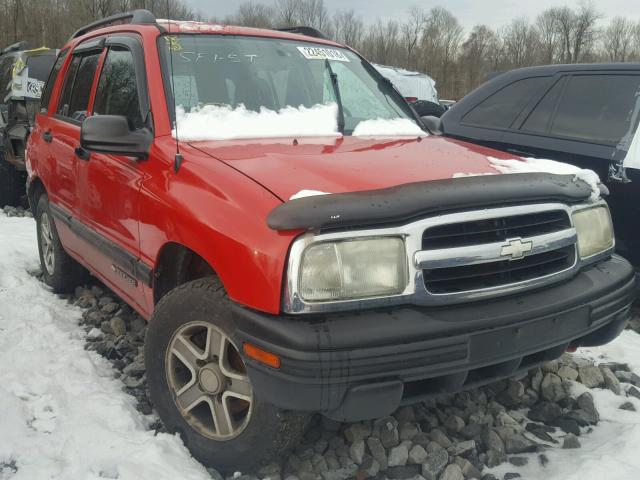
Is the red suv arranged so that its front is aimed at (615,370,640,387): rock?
no

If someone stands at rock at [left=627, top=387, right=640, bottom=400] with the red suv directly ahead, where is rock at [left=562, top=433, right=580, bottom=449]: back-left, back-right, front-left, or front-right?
front-left

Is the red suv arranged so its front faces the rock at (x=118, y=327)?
no

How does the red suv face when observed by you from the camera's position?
facing the viewer and to the right of the viewer

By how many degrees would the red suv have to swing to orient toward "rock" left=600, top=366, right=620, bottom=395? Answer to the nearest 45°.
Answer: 0° — it already faces it
